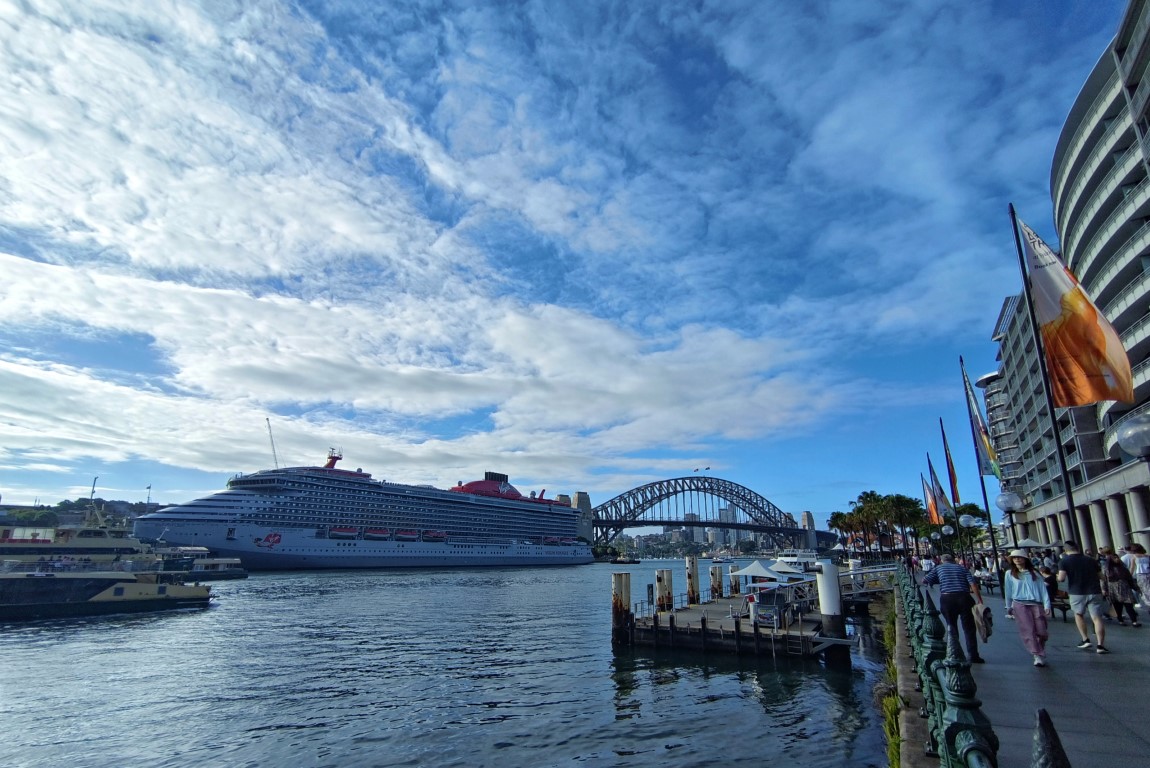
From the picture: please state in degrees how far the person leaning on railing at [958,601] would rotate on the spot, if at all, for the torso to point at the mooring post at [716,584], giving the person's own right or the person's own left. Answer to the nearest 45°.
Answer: approximately 45° to the person's own left

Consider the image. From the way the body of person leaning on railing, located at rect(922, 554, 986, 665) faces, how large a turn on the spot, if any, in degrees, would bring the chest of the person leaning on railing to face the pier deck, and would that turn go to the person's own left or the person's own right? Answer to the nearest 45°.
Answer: approximately 45° to the person's own left

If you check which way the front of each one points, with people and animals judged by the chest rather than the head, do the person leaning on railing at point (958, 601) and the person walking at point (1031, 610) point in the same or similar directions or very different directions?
very different directions

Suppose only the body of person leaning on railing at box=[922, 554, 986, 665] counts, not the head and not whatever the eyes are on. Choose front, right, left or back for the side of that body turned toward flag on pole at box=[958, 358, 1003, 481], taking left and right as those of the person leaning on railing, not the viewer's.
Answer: front

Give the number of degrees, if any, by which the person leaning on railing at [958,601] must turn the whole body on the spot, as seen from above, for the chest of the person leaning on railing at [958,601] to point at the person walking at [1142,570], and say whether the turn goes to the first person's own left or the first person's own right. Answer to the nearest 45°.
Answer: approximately 45° to the first person's own right

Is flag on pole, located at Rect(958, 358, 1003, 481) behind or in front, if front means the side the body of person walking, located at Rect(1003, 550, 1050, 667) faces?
behind

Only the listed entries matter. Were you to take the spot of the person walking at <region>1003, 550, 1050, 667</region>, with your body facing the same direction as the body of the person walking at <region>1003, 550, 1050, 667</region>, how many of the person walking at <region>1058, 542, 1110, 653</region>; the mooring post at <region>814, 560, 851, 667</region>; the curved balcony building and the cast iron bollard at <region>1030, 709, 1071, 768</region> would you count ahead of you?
1

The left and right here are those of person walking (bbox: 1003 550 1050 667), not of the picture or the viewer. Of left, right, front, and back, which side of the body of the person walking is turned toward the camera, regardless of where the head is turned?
front

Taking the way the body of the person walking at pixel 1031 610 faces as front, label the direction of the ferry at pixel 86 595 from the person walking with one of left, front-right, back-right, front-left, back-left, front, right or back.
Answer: right

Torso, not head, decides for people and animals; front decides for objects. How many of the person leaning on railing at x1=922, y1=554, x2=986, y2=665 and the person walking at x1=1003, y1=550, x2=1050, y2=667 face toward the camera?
1

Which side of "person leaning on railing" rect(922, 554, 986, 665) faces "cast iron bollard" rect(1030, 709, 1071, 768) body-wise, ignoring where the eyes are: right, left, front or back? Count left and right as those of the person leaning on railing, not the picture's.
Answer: back

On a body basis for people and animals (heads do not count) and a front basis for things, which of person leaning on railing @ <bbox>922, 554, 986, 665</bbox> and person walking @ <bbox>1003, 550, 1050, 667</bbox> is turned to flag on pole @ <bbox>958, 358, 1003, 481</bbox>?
person leaning on railing @ <bbox>922, 554, 986, 665</bbox>

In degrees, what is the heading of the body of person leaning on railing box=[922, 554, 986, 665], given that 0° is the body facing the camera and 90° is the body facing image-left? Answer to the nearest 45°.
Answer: approximately 180°

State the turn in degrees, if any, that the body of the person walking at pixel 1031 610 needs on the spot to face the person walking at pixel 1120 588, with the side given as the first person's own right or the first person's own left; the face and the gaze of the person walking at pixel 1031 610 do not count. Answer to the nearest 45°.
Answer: approximately 180°

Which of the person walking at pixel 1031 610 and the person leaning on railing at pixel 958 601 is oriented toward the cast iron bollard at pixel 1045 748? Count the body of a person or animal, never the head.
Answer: the person walking at pixel 1031 610

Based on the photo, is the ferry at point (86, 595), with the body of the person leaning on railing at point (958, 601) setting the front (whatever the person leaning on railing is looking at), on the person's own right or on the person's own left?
on the person's own left
